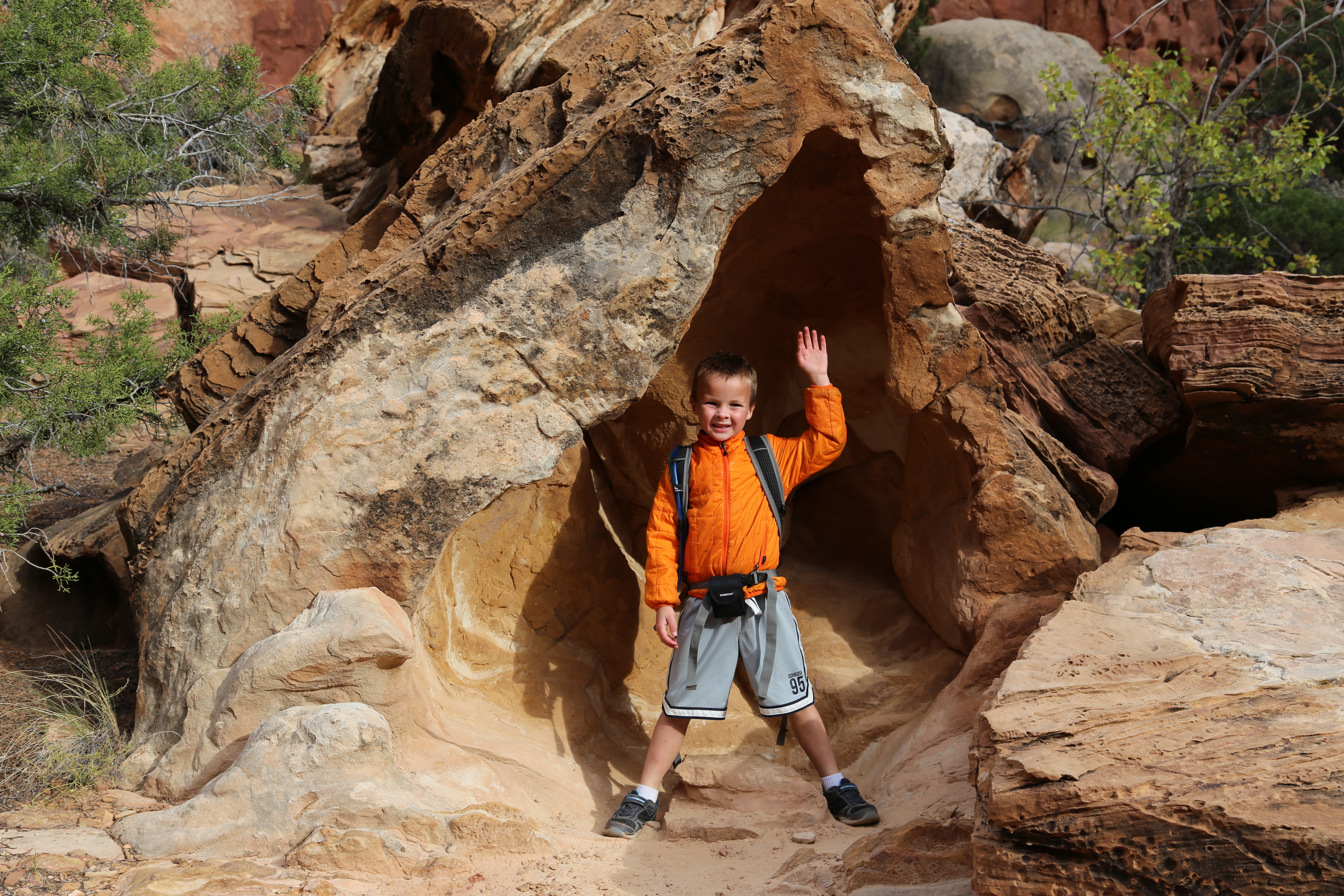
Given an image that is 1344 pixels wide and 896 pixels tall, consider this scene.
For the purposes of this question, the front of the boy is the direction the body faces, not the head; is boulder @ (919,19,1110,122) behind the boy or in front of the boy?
behind

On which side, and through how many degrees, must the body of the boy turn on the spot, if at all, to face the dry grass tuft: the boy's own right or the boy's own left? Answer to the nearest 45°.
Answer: approximately 90° to the boy's own right

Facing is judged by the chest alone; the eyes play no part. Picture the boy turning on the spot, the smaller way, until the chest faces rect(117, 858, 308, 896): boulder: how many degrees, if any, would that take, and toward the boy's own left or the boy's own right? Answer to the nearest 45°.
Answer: approximately 45° to the boy's own right

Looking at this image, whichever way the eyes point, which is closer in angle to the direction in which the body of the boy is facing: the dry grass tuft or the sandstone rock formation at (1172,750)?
the sandstone rock formation

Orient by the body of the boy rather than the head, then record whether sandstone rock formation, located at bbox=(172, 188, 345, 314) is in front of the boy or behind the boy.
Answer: behind

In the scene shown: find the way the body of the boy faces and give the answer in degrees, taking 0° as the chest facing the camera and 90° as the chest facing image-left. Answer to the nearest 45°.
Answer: approximately 0°

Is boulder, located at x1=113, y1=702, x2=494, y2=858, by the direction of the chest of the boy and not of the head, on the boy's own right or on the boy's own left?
on the boy's own right

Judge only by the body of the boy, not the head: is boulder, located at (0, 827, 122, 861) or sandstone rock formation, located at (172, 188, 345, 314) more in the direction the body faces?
the boulder

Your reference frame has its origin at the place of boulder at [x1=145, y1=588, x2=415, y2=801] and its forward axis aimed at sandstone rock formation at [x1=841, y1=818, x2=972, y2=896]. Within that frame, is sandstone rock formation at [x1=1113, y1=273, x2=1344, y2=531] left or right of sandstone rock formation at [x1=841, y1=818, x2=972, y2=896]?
left

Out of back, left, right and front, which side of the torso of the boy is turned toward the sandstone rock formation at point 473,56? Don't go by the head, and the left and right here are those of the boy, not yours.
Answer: back
